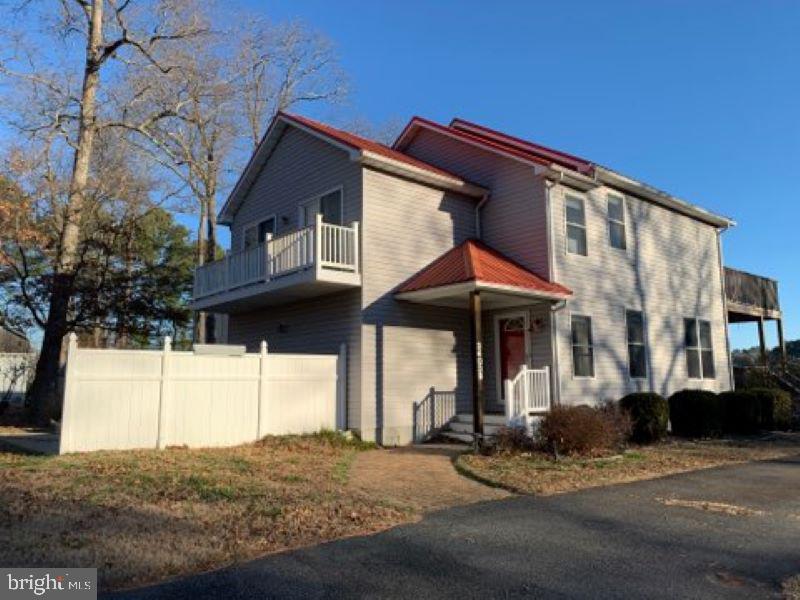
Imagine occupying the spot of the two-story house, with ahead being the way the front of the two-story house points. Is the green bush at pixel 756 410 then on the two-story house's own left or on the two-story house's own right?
on the two-story house's own left

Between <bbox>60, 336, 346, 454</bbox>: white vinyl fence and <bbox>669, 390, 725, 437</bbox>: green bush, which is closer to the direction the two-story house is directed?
the green bush

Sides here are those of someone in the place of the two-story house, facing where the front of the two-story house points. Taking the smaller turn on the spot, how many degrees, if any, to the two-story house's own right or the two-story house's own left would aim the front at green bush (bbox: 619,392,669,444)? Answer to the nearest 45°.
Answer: approximately 45° to the two-story house's own left

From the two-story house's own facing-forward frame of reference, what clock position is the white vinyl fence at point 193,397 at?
The white vinyl fence is roughly at 3 o'clock from the two-story house.

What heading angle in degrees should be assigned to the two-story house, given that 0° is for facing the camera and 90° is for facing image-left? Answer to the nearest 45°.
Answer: approximately 315°

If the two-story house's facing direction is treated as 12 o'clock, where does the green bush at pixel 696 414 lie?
The green bush is roughly at 10 o'clock from the two-story house.
